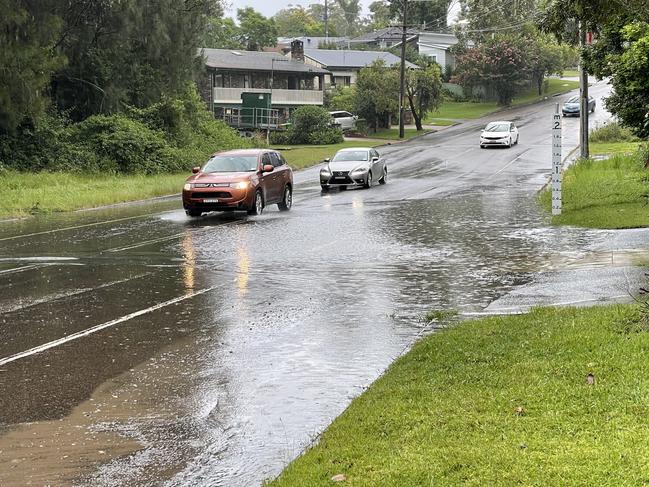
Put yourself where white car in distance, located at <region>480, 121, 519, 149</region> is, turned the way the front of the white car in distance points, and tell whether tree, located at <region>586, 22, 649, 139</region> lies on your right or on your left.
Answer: on your left

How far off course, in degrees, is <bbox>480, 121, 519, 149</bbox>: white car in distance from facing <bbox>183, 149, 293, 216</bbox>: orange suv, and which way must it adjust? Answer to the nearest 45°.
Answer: approximately 45° to its left

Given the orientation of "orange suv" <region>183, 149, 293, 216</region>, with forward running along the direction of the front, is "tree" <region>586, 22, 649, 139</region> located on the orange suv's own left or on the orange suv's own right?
on the orange suv's own left

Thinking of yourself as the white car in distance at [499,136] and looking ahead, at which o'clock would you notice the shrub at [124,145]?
The shrub is roughly at 12 o'clock from the white car in distance.

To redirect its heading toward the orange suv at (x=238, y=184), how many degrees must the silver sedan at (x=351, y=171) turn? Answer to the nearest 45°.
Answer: approximately 45° to its left

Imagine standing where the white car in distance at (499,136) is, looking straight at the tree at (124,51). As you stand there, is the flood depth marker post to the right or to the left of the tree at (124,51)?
left

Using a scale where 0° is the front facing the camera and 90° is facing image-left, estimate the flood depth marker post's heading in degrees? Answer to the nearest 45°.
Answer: approximately 0°

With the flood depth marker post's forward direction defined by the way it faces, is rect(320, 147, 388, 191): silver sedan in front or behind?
behind

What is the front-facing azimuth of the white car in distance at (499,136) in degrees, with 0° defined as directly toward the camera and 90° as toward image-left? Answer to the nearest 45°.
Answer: approximately 45°
